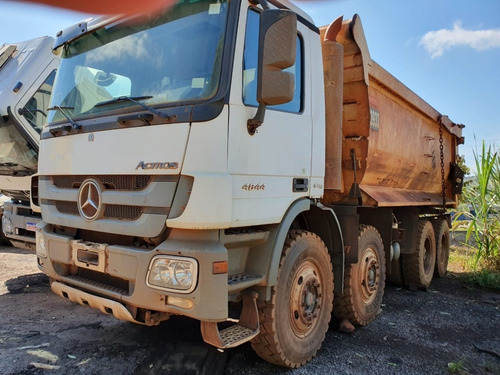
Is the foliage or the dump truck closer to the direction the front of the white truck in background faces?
the dump truck

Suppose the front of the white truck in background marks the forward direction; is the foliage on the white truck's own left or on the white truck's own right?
on the white truck's own left

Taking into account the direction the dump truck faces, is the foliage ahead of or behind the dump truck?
behind

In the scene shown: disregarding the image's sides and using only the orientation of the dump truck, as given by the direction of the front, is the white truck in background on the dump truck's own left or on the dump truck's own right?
on the dump truck's own right

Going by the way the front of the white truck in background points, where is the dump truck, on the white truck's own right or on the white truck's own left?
on the white truck's own left

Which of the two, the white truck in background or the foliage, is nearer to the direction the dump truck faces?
the white truck in background
